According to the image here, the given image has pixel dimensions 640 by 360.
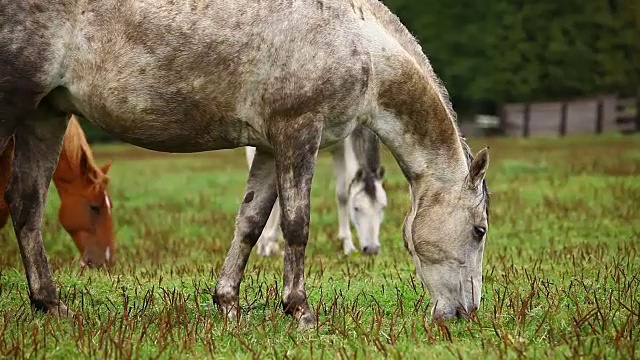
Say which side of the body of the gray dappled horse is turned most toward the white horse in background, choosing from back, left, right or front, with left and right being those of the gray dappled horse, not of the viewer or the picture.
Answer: left

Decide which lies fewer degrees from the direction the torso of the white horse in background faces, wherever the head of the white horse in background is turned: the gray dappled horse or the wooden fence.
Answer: the gray dappled horse

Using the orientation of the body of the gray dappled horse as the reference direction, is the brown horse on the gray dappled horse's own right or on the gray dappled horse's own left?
on the gray dappled horse's own left

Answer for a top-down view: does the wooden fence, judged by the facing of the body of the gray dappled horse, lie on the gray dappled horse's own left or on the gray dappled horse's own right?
on the gray dappled horse's own left

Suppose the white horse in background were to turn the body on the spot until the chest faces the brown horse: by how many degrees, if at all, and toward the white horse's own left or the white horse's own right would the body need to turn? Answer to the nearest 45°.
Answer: approximately 90° to the white horse's own right

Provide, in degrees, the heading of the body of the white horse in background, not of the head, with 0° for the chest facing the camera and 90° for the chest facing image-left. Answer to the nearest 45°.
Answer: approximately 315°

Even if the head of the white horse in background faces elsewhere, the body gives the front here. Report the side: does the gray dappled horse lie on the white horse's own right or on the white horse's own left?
on the white horse's own right

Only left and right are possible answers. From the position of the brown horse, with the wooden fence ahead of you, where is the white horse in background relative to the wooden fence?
right

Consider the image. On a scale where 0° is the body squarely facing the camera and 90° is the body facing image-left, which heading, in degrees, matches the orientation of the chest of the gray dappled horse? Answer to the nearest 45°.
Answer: approximately 270°
